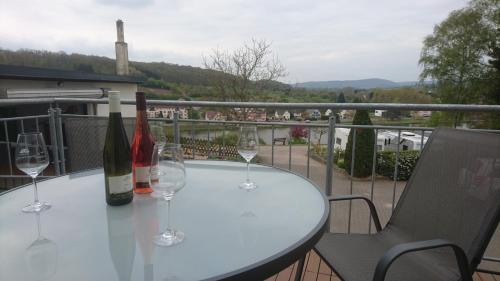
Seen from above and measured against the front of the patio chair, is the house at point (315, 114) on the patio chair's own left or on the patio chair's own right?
on the patio chair's own right

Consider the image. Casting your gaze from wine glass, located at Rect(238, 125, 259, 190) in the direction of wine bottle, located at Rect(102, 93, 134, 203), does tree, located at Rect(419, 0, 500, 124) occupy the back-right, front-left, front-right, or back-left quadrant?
back-right

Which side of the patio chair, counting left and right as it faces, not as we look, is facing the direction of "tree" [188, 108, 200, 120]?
right

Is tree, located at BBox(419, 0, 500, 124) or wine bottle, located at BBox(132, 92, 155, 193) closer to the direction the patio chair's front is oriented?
the wine bottle

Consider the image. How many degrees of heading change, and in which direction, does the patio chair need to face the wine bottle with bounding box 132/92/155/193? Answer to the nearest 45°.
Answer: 0° — it already faces it

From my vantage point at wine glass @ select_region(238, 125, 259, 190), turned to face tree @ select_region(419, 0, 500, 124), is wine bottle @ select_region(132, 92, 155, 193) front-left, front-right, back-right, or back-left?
back-left

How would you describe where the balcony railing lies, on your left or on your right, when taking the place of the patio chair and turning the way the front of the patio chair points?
on your right

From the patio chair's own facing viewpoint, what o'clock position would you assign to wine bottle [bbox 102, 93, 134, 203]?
The wine bottle is roughly at 12 o'clock from the patio chair.

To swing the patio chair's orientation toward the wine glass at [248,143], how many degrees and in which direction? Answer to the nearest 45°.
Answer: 0° — it already faces it

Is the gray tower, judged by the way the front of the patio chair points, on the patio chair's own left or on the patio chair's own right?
on the patio chair's own right

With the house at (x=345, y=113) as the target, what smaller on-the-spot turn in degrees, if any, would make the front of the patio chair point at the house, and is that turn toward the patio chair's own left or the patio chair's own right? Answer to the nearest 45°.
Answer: approximately 90° to the patio chair's own right
